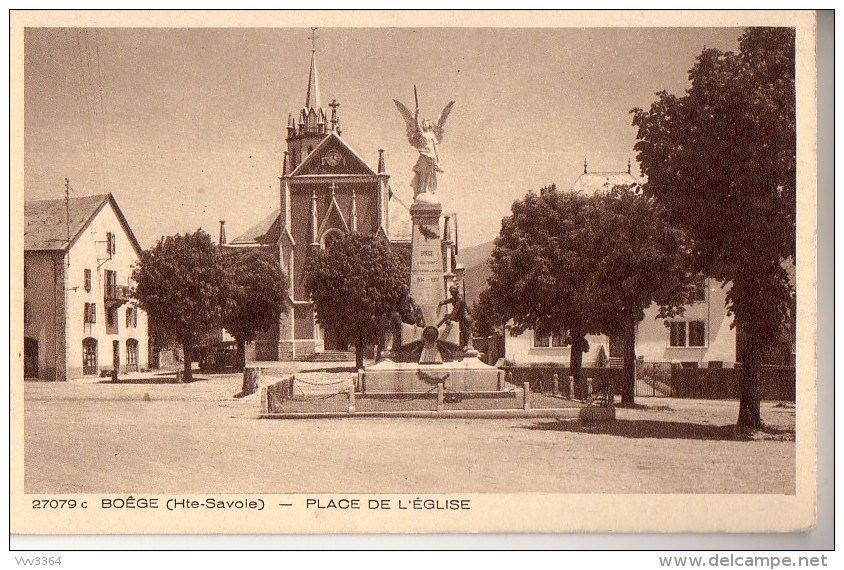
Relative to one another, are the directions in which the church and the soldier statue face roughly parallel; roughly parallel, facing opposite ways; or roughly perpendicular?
roughly perpendicular

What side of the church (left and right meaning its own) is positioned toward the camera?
front

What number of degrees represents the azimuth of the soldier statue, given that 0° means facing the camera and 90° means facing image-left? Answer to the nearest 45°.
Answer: approximately 90°

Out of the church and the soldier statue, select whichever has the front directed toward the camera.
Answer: the church

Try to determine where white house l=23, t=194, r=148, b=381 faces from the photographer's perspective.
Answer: facing the viewer and to the right of the viewer

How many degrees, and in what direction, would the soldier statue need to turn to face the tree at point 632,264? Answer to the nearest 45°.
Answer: approximately 135° to its left
